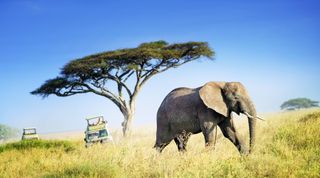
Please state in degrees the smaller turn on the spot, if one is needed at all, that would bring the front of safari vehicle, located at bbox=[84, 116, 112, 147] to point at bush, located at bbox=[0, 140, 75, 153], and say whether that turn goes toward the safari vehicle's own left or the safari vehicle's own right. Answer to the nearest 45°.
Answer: approximately 45° to the safari vehicle's own right

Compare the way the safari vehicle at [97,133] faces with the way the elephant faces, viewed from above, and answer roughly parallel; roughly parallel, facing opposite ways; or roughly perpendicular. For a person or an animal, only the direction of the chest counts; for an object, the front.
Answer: roughly perpendicular

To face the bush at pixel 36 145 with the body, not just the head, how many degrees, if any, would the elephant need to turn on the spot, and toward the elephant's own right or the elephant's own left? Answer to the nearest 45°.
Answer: approximately 135° to the elephant's own left

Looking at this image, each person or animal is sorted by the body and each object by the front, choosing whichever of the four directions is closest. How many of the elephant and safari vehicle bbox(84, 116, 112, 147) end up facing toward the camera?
1

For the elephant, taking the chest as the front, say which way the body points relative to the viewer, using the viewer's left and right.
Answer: facing to the right of the viewer
